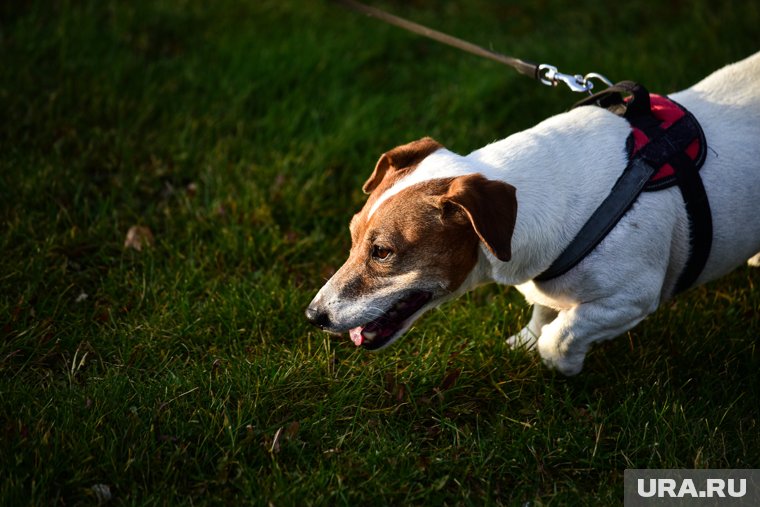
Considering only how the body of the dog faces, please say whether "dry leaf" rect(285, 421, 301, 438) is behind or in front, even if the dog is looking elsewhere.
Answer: in front

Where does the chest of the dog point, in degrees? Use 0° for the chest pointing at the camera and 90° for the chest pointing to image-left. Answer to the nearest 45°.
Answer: approximately 90°
